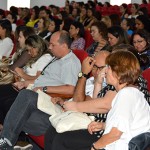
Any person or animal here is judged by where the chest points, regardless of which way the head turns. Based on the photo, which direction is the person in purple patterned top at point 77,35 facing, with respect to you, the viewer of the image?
facing to the left of the viewer

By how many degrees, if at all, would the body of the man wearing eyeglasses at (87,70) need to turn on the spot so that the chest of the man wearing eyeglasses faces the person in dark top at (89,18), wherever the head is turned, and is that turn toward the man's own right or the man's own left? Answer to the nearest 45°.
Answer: approximately 135° to the man's own right

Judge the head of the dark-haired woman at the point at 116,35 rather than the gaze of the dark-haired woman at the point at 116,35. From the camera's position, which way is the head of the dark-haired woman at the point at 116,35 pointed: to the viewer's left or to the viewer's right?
to the viewer's left

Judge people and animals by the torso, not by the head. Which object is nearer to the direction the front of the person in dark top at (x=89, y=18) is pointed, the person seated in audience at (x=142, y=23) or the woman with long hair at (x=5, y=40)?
the woman with long hair

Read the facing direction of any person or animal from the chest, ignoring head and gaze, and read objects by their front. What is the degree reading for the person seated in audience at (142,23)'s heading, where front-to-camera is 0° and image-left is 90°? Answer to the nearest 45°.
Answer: approximately 45°

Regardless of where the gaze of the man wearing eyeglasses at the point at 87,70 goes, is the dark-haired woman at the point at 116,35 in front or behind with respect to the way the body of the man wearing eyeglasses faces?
behind
